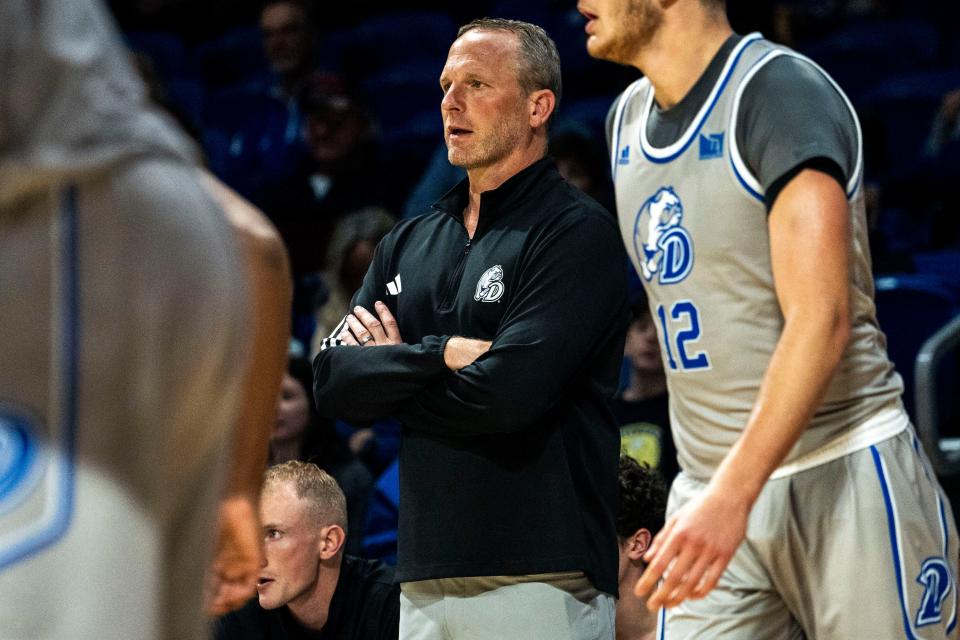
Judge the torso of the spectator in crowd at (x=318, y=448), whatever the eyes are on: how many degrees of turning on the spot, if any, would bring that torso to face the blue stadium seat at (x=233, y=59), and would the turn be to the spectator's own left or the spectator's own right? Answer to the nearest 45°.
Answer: approximately 135° to the spectator's own right

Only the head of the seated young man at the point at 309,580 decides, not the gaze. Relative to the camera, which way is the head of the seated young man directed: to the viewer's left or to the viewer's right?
to the viewer's left

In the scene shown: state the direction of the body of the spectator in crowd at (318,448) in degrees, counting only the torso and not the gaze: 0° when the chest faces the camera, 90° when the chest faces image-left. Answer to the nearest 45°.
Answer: approximately 45°

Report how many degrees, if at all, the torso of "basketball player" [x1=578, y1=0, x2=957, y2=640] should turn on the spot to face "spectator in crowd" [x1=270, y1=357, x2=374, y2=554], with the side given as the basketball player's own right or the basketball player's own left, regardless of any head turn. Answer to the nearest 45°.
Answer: approximately 90° to the basketball player's own right

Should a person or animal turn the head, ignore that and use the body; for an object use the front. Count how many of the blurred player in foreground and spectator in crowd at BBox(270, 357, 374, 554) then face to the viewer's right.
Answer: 0

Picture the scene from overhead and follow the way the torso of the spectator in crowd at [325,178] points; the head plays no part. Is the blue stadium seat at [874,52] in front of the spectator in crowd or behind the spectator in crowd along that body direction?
behind

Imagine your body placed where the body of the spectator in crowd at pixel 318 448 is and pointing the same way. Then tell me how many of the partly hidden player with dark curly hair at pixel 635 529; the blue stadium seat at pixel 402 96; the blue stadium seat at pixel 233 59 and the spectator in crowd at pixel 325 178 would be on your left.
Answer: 1

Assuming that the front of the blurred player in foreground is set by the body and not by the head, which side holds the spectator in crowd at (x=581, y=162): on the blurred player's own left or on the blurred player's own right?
on the blurred player's own right

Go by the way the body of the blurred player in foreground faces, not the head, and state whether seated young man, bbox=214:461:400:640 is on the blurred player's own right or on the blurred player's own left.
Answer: on the blurred player's own right

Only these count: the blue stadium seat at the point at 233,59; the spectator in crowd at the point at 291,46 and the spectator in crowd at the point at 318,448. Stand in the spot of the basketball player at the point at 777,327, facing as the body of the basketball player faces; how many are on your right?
3
